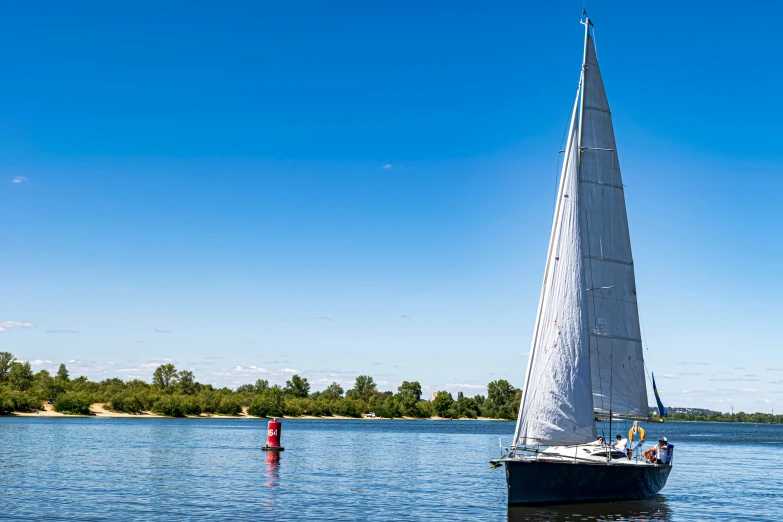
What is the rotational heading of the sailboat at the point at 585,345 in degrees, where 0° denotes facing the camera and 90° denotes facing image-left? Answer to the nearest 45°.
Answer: approximately 45°

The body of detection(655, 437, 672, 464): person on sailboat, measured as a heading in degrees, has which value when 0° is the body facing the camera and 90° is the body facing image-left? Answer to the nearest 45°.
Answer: approximately 45°
